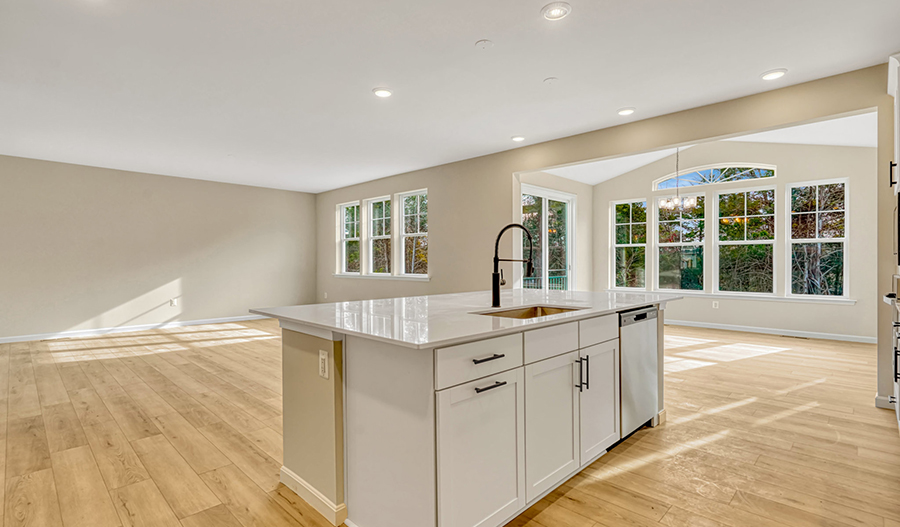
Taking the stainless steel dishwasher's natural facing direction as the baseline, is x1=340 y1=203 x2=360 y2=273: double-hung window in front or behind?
behind

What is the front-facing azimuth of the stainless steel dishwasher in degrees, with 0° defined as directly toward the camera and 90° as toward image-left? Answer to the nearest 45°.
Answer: approximately 315°

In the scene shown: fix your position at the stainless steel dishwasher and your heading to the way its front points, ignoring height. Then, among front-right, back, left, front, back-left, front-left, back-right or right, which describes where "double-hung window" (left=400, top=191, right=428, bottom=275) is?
back

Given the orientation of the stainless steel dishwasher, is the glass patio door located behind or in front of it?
behind

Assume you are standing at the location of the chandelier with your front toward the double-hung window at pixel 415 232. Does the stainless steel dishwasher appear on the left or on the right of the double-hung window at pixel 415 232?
left

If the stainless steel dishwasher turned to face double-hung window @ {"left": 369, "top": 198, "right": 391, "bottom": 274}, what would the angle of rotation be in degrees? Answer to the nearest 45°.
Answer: approximately 180°

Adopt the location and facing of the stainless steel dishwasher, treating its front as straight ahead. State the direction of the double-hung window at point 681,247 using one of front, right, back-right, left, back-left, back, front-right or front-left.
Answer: back-left

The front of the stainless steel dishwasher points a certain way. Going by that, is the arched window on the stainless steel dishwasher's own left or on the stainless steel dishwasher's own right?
on the stainless steel dishwasher's own left

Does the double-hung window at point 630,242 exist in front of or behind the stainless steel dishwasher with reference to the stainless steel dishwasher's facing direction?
behind

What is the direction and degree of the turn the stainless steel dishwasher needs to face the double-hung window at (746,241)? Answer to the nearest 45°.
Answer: approximately 135° to its left
